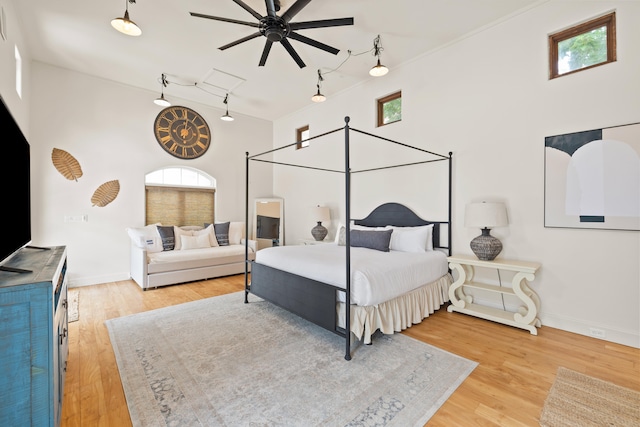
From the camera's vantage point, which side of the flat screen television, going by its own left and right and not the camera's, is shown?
right

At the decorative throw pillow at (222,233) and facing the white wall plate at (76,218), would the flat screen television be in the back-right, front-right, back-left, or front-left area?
front-left

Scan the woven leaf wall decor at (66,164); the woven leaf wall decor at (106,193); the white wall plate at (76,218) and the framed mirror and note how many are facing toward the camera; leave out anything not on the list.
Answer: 4

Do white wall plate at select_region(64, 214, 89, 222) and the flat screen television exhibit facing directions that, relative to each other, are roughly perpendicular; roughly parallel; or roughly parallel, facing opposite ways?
roughly perpendicular

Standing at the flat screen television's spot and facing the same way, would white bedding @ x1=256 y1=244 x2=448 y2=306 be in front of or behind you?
in front

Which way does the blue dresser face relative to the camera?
to the viewer's right

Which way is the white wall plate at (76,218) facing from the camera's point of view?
toward the camera

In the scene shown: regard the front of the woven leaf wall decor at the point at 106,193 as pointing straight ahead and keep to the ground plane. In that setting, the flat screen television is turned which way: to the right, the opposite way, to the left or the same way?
to the left

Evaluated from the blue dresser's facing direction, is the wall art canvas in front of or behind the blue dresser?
in front

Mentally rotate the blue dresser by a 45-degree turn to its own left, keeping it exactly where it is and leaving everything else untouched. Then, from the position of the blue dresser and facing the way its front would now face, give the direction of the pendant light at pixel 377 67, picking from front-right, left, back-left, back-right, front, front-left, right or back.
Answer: front-right

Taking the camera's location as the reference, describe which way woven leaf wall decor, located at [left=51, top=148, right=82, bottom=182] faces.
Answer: facing the viewer

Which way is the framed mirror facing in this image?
toward the camera

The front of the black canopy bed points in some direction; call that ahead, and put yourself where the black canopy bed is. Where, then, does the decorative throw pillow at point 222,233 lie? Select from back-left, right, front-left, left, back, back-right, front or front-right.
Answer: right

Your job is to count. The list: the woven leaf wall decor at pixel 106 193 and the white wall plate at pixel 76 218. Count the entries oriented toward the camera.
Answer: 2
